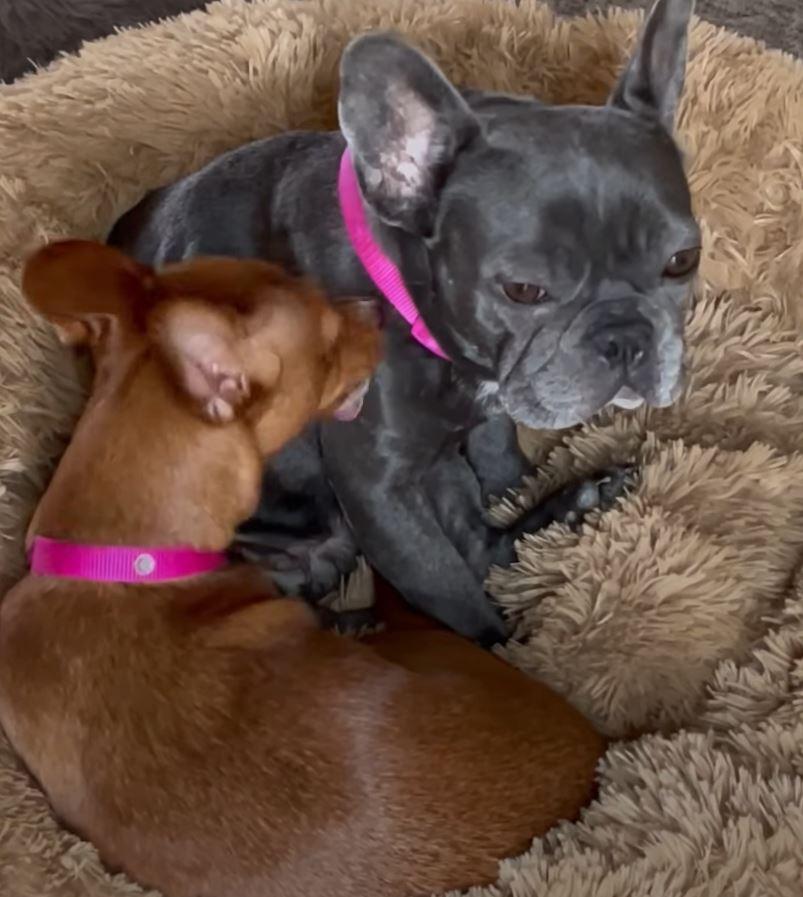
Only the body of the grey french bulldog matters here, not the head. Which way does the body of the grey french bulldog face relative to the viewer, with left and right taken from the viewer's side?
facing the viewer and to the right of the viewer
